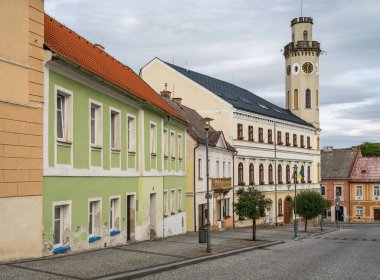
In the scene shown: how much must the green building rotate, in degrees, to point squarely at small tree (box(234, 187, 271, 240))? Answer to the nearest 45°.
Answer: approximately 90° to its left

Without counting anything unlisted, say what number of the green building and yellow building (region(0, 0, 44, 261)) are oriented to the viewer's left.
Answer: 0

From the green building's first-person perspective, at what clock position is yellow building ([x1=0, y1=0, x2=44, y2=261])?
The yellow building is roughly at 2 o'clock from the green building.

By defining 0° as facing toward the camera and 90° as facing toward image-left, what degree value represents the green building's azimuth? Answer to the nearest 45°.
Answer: approximately 315°

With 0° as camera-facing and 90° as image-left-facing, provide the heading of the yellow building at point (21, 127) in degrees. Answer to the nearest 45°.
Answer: approximately 315°

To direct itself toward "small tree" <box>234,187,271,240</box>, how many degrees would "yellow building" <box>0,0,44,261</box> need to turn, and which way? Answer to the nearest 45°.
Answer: approximately 90° to its left
